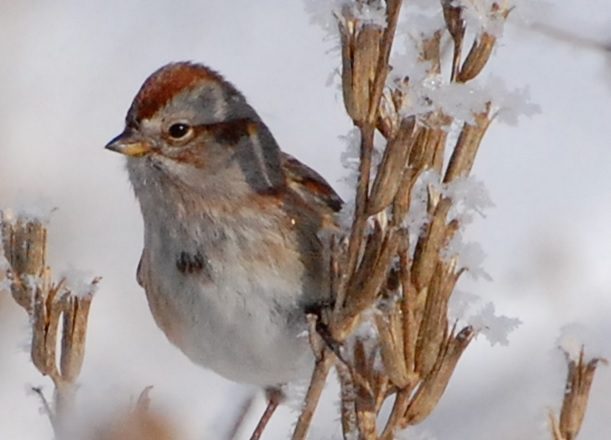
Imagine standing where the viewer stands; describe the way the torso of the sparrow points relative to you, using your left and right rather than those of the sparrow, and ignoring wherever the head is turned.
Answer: facing the viewer and to the left of the viewer

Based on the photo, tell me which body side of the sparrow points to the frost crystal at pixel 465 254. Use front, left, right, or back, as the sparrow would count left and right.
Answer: left

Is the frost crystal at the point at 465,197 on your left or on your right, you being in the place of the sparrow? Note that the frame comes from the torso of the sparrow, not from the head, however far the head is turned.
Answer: on your left

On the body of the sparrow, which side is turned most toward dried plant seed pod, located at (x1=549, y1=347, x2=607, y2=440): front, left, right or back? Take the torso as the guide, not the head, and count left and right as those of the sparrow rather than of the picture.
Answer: left
